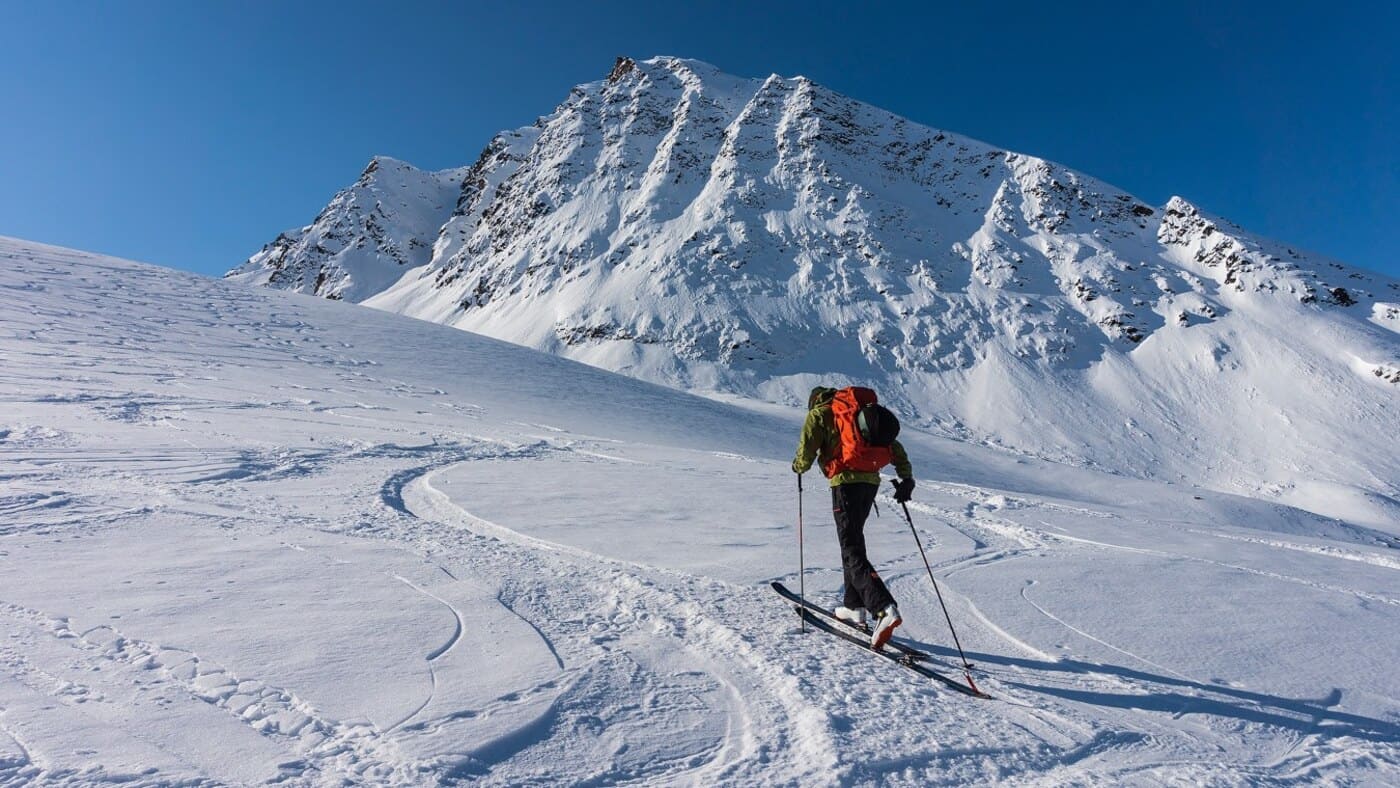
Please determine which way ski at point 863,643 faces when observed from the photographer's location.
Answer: facing away from the viewer and to the left of the viewer

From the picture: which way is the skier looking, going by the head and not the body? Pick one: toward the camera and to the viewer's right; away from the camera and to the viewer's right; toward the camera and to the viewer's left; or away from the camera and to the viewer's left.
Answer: away from the camera and to the viewer's left

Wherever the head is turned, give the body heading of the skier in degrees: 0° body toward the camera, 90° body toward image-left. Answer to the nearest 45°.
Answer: approximately 135°
